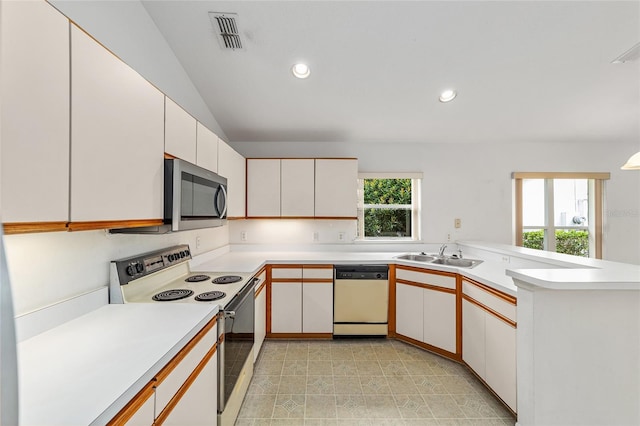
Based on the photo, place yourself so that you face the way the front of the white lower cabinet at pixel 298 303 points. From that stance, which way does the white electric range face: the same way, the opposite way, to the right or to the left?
to the left

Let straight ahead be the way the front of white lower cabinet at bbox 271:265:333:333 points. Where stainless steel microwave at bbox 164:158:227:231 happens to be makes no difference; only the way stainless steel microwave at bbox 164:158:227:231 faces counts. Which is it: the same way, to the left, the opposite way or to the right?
to the left

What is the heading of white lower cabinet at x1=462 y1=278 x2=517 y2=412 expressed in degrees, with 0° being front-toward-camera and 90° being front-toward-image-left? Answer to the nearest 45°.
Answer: approximately 45°

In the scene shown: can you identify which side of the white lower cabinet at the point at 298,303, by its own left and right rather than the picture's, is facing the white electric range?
front

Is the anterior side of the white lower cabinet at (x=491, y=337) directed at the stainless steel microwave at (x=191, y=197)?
yes

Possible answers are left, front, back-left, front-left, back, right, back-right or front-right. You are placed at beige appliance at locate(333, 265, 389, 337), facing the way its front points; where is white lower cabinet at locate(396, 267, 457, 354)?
left

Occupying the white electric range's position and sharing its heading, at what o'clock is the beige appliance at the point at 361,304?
The beige appliance is roughly at 10 o'clock from the white electric range.

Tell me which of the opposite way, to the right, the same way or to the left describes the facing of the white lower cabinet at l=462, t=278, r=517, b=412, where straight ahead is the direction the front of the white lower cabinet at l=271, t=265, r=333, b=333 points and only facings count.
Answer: to the right

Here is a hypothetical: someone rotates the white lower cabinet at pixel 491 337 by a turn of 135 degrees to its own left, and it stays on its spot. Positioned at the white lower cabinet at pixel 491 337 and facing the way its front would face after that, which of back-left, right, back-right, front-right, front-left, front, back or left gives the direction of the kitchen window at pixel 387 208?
back-left

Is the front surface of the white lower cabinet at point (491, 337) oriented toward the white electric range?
yes

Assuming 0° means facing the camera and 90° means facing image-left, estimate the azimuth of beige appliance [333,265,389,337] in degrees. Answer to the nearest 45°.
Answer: approximately 0°

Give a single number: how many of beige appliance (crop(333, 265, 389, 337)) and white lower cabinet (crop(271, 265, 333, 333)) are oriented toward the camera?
2

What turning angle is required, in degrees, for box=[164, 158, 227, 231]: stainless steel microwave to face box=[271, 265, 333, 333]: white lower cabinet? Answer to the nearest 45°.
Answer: approximately 90° to its left

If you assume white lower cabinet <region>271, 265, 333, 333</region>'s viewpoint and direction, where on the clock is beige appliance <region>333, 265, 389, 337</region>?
The beige appliance is roughly at 9 o'clock from the white lower cabinet.
